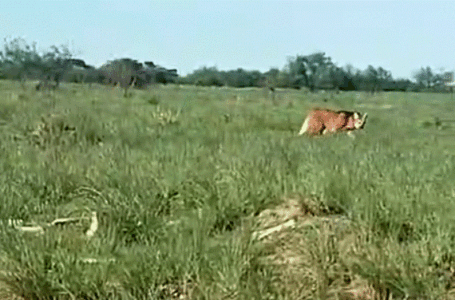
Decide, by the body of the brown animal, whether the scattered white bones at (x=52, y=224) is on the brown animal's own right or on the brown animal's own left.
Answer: on the brown animal's own right

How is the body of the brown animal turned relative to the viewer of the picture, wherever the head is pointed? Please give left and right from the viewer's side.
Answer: facing to the right of the viewer

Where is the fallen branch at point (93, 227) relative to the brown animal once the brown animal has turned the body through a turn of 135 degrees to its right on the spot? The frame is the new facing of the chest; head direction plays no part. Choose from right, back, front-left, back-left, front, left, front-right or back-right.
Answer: front-left
